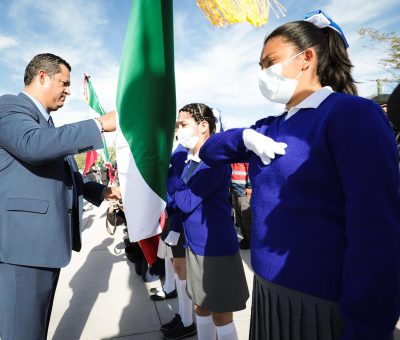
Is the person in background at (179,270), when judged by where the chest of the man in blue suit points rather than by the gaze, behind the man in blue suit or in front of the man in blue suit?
in front

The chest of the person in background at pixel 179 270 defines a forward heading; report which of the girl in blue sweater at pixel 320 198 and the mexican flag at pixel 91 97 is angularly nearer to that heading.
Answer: the mexican flag

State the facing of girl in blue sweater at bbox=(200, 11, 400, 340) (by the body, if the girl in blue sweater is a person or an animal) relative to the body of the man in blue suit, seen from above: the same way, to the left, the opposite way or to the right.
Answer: the opposite way

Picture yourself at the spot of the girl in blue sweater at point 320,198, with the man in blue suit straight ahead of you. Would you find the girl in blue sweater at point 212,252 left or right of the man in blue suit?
right

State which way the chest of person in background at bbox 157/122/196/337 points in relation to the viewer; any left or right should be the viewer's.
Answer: facing to the left of the viewer

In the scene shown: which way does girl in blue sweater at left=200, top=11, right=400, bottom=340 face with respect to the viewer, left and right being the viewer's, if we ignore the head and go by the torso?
facing the viewer and to the left of the viewer

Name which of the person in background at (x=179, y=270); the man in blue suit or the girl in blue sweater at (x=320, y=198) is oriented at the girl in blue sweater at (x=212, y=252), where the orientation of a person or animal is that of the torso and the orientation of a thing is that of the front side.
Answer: the man in blue suit

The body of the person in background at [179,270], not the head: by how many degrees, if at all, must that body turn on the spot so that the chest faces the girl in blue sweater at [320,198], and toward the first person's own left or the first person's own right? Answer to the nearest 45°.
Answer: approximately 90° to the first person's own left

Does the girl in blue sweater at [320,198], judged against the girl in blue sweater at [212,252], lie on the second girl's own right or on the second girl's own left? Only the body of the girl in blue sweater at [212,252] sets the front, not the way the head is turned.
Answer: on the second girl's own left

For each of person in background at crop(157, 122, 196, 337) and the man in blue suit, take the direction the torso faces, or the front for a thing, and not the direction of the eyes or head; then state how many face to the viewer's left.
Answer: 1

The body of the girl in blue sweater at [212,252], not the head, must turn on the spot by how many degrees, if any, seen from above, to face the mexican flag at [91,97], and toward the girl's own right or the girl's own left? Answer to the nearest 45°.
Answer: approximately 90° to the girl's own right

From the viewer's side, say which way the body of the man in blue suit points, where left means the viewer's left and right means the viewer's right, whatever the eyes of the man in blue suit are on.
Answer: facing to the right of the viewer
